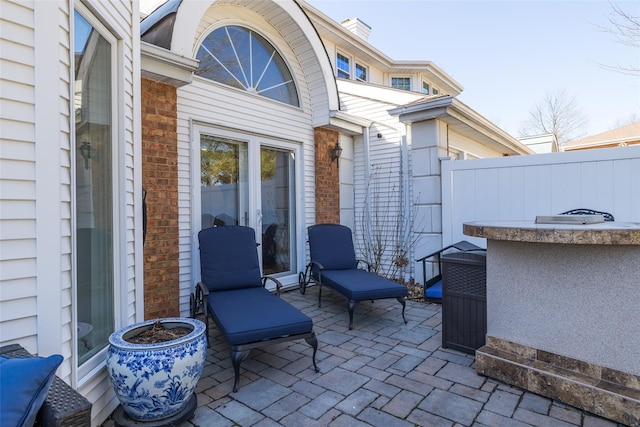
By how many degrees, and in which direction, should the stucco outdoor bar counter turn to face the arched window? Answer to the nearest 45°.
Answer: approximately 45° to its right

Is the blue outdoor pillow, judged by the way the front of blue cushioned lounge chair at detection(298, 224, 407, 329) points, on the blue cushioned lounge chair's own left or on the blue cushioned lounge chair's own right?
on the blue cushioned lounge chair's own right

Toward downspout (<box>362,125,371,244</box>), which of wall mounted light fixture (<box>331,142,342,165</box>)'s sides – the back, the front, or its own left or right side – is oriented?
left

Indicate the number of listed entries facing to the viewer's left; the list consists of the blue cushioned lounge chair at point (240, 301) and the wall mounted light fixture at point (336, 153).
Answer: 0

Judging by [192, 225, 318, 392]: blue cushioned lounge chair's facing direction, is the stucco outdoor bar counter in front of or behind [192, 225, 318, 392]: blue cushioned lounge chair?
in front

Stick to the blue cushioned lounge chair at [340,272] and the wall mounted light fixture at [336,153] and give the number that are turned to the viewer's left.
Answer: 0

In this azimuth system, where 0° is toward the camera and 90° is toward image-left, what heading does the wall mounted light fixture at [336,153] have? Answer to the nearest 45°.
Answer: approximately 315°

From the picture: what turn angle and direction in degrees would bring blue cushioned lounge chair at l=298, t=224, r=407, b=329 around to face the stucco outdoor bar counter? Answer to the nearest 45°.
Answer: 0° — it already faces it

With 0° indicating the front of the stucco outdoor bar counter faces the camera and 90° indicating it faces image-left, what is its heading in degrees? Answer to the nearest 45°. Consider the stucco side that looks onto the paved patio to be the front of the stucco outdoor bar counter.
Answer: approximately 45°
